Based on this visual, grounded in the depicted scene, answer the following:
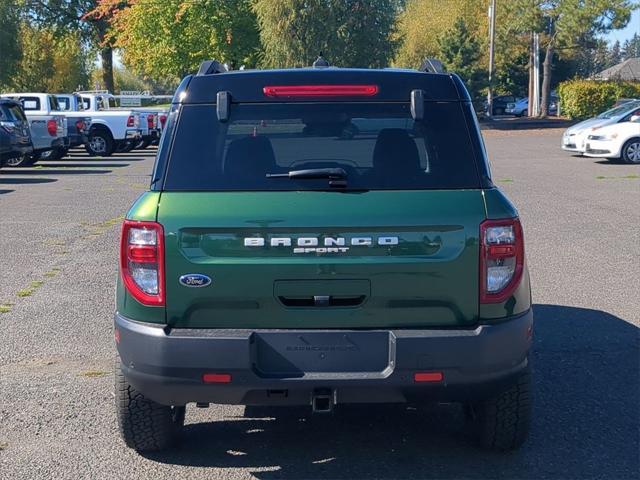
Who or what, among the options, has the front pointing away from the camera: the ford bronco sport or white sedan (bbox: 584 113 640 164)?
the ford bronco sport

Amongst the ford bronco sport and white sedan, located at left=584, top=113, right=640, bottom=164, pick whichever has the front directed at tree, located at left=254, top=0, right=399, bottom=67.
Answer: the ford bronco sport

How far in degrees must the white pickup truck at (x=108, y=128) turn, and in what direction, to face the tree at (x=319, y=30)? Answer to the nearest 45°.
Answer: approximately 90° to its right

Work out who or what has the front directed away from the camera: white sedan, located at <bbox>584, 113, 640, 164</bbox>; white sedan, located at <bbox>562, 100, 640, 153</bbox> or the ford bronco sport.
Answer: the ford bronco sport

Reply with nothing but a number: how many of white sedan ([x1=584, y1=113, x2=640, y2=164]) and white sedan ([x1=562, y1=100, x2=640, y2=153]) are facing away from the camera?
0

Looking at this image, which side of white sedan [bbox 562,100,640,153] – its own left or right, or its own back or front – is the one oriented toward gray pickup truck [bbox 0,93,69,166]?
front

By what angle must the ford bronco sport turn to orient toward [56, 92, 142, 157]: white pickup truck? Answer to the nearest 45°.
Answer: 0° — it already faces it

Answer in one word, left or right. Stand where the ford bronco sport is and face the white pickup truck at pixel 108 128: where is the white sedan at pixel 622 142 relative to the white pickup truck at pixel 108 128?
right

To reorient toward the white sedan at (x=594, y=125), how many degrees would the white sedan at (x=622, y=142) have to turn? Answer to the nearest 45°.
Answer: approximately 90° to its right

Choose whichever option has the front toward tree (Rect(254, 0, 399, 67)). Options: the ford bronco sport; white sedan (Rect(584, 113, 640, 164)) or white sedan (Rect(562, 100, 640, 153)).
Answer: the ford bronco sport

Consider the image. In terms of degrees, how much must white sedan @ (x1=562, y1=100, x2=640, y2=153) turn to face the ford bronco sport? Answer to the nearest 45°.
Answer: approximately 45° to its left

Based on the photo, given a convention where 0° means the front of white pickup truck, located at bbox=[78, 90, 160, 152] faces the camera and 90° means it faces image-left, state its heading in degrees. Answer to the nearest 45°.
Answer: approximately 135°

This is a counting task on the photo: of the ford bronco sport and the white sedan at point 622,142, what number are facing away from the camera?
1

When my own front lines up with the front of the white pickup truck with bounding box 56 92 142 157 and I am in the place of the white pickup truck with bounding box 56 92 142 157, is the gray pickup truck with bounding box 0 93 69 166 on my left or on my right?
on my left

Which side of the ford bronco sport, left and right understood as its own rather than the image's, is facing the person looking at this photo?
back
